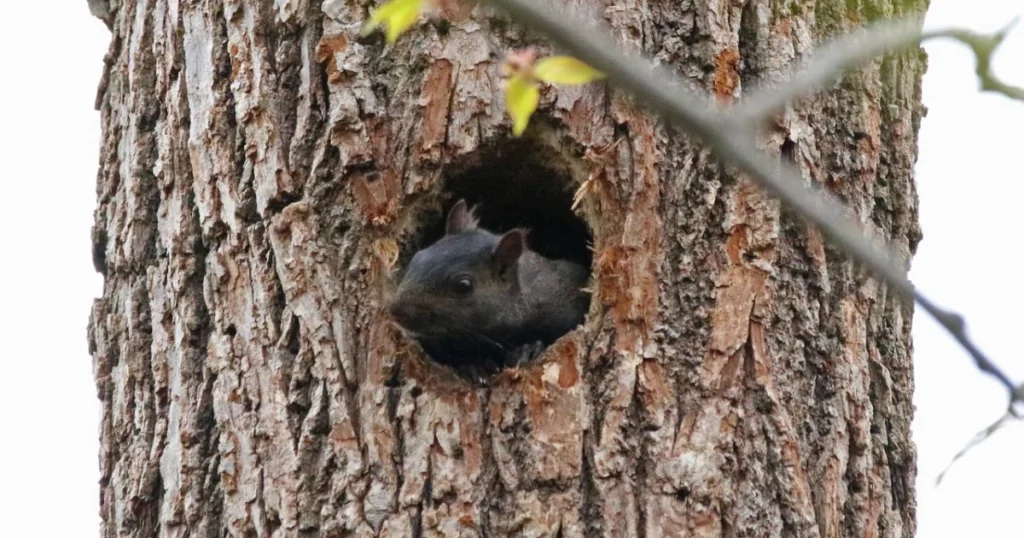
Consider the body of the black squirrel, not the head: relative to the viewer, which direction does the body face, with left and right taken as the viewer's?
facing the viewer and to the left of the viewer

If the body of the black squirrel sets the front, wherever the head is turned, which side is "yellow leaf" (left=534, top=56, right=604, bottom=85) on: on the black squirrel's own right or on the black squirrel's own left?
on the black squirrel's own left
